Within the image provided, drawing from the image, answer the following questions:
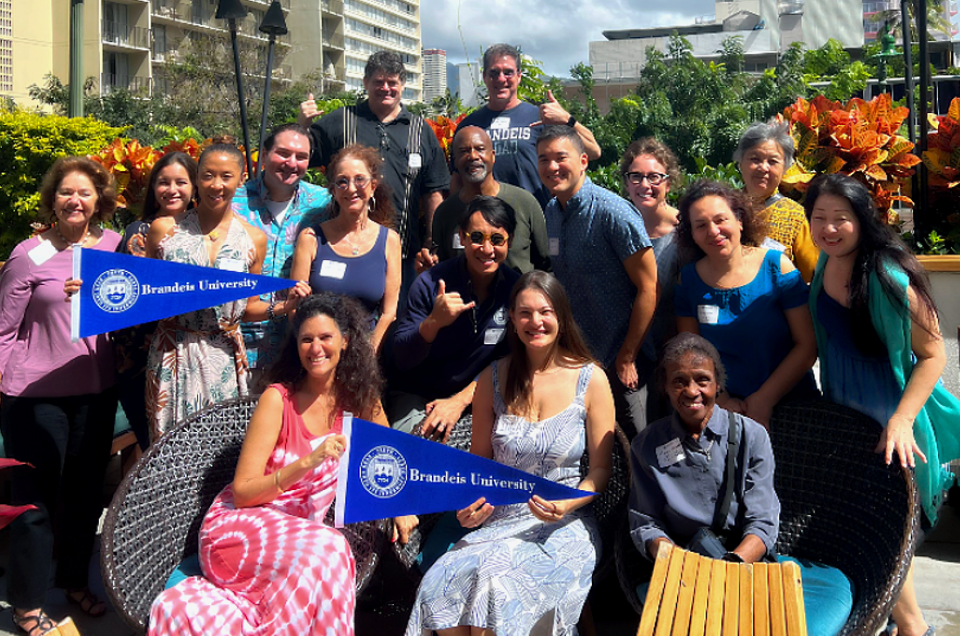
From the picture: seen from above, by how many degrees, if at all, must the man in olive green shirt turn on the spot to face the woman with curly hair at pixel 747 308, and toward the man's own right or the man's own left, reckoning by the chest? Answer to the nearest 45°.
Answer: approximately 45° to the man's own left

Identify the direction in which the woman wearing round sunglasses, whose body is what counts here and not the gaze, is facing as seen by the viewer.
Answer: toward the camera

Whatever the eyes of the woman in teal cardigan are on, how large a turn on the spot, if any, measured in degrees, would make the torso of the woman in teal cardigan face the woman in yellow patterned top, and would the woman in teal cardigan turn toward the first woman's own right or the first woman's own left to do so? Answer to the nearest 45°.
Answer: approximately 90° to the first woman's own right

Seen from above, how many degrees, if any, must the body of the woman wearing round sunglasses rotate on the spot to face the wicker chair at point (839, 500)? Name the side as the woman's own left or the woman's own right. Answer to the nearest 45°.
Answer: approximately 45° to the woman's own left

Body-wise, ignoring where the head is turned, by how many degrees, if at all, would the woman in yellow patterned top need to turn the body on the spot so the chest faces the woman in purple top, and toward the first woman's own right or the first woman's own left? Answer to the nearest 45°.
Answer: approximately 45° to the first woman's own right

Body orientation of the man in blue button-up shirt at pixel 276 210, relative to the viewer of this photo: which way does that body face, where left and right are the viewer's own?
facing the viewer

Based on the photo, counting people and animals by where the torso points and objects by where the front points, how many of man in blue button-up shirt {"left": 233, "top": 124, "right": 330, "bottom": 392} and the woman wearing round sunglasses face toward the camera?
2

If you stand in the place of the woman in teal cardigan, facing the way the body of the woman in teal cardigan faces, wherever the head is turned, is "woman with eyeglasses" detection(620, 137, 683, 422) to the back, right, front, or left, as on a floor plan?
right

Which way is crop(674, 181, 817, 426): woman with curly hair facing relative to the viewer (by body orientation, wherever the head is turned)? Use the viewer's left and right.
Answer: facing the viewer and to the left of the viewer

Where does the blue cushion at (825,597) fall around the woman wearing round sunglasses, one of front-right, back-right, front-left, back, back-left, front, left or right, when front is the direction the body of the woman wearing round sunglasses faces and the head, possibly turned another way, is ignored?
front-left

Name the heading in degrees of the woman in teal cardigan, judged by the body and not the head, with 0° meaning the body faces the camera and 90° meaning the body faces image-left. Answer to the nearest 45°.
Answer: approximately 45°

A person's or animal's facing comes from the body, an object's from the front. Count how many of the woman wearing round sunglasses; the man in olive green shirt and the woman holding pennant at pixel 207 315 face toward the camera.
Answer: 3

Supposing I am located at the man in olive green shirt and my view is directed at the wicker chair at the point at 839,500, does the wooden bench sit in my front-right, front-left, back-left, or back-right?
front-right

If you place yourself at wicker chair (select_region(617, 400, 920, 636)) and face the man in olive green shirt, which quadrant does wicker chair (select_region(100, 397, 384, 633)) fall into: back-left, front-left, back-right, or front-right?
front-left
